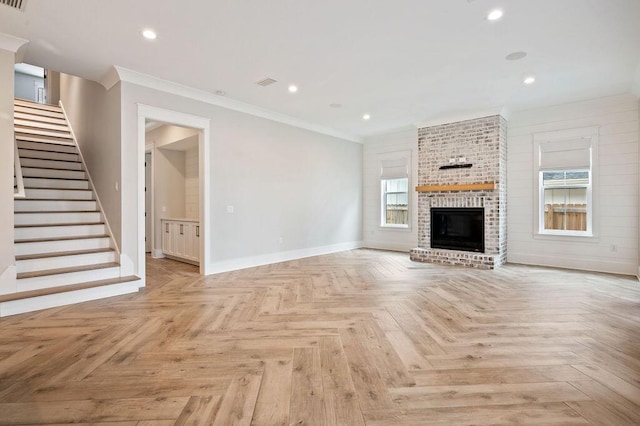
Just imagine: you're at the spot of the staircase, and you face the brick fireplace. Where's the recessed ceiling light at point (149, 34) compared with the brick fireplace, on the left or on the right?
right

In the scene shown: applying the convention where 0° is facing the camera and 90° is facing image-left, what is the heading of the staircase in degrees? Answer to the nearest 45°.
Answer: approximately 0°

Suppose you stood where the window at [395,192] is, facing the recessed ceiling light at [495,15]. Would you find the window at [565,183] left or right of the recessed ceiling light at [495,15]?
left

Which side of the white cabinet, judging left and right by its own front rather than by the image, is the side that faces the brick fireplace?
left

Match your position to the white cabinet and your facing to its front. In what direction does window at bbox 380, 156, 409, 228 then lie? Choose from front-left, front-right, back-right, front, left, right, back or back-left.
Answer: back-left

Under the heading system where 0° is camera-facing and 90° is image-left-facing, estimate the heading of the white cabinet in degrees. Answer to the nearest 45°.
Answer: approximately 45°

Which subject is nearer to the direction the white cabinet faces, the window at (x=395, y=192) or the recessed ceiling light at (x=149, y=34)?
the recessed ceiling light

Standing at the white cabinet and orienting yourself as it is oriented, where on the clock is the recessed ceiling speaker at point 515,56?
The recessed ceiling speaker is roughly at 9 o'clock from the white cabinet.
